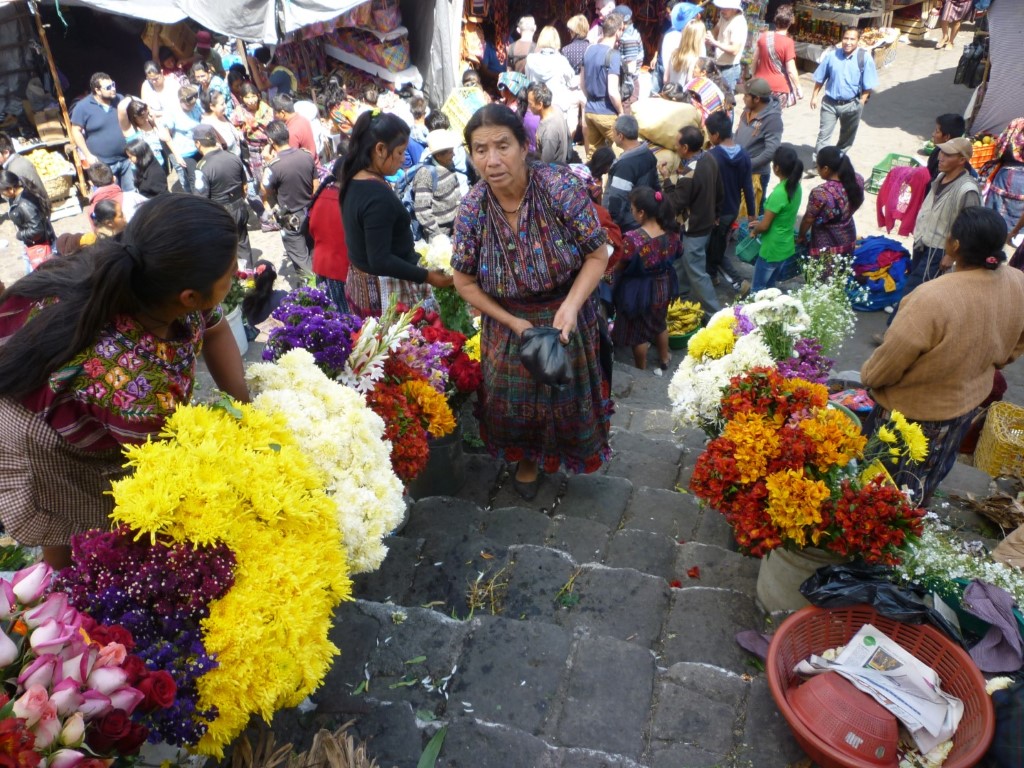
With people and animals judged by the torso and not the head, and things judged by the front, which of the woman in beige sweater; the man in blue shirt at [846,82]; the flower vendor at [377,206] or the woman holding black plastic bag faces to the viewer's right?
the flower vendor

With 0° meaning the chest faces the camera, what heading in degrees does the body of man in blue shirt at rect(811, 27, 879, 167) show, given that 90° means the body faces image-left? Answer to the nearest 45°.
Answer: approximately 0°

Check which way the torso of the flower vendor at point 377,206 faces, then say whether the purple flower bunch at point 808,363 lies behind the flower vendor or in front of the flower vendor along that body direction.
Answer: in front

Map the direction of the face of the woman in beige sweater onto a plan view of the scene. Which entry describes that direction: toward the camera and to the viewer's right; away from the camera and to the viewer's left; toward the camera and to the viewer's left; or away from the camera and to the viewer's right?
away from the camera and to the viewer's left

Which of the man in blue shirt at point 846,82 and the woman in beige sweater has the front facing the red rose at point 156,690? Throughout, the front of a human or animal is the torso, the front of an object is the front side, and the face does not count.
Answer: the man in blue shirt

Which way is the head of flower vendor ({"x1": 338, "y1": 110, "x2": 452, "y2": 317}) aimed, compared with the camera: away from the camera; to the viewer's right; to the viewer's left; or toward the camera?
to the viewer's right

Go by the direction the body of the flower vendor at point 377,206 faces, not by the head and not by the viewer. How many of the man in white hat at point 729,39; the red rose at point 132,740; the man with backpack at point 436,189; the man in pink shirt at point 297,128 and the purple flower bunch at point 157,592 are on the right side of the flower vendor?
2

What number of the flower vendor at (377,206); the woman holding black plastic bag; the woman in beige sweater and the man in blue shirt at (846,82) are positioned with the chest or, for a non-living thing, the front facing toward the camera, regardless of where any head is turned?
2

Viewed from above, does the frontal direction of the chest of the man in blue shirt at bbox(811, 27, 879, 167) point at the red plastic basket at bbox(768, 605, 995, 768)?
yes

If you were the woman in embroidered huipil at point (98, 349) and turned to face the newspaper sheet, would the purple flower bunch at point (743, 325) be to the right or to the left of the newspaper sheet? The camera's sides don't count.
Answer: left

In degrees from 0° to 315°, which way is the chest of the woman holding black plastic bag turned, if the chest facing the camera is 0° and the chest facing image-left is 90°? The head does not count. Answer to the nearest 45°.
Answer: approximately 0°

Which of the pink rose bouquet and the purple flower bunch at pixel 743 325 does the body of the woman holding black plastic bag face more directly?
the pink rose bouquet

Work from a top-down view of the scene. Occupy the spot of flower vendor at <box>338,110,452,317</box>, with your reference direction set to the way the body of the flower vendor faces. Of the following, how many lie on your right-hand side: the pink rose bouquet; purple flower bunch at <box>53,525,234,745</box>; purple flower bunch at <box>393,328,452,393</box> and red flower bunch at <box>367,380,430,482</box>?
4

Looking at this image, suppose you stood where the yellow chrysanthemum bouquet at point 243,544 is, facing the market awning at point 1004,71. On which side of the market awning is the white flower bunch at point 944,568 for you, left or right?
right

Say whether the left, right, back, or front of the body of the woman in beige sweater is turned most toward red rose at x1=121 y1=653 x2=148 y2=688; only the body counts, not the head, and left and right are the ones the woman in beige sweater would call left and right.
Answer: left

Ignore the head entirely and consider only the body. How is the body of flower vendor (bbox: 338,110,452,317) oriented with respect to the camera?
to the viewer's right

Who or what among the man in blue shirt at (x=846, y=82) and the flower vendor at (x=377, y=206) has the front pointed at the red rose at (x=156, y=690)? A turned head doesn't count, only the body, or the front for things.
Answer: the man in blue shirt

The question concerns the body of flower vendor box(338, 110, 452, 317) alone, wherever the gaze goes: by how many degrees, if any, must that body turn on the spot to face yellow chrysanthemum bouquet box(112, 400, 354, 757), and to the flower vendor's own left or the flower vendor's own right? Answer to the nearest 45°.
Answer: approximately 90° to the flower vendor's own right

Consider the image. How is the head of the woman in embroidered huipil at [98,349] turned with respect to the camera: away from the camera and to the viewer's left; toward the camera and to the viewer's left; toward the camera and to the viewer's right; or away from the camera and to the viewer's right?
away from the camera and to the viewer's right
